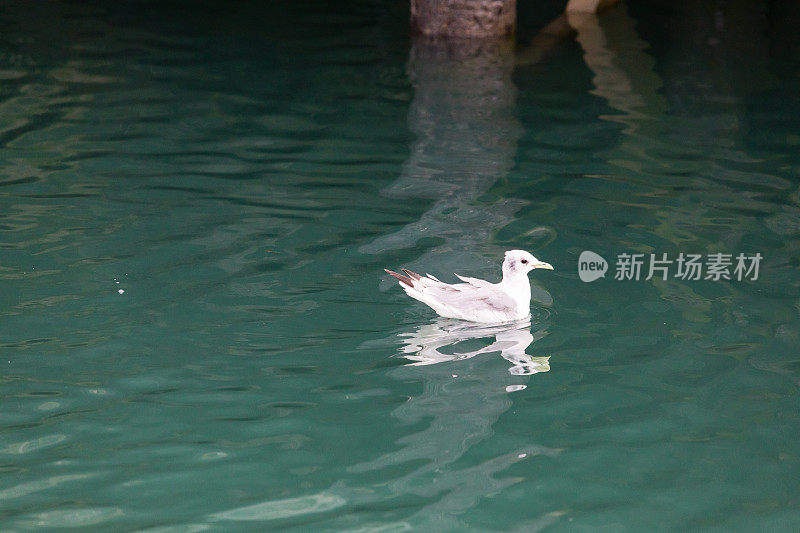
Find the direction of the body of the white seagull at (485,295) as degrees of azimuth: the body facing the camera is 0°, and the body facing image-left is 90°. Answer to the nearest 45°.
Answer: approximately 270°
